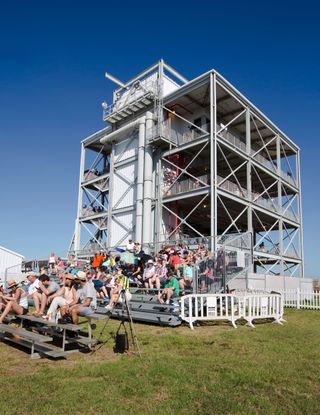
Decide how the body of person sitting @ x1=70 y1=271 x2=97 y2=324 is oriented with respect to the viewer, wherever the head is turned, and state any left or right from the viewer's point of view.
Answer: facing to the left of the viewer

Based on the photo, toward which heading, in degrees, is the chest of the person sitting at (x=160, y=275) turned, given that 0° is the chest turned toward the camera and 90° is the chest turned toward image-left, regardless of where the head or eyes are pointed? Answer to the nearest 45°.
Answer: approximately 45°

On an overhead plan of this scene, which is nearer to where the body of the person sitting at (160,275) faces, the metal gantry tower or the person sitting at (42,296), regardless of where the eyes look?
the person sitting

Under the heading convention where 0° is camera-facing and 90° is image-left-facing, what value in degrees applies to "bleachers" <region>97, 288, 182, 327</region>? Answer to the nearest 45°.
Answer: approximately 45°

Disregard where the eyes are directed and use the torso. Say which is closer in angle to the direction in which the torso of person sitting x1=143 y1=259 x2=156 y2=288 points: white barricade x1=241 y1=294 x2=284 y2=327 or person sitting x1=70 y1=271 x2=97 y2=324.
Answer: the person sitting

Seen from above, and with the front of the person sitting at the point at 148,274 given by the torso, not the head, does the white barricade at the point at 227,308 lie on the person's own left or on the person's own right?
on the person's own left
